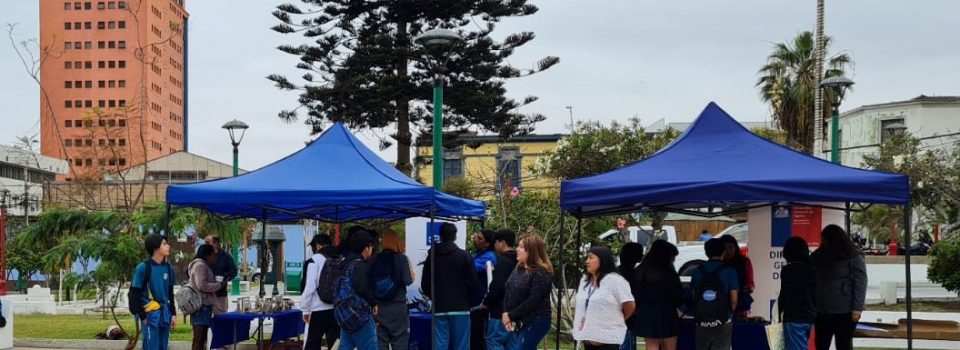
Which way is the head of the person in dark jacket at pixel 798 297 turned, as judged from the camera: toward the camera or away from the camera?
away from the camera

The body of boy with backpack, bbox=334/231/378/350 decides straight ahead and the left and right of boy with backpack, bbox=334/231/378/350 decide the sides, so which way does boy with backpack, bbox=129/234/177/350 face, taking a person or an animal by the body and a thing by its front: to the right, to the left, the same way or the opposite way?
to the right

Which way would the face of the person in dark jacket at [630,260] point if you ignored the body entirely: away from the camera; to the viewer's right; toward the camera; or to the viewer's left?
away from the camera

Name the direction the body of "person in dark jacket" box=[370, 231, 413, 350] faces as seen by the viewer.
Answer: away from the camera

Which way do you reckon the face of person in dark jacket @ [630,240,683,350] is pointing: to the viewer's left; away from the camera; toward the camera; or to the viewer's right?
away from the camera

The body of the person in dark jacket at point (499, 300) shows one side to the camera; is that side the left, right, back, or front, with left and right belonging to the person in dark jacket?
left

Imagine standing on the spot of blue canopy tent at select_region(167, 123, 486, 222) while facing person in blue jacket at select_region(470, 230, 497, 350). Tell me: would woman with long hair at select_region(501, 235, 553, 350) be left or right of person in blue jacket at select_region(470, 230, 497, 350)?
right

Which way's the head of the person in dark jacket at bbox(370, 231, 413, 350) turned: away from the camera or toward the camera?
away from the camera

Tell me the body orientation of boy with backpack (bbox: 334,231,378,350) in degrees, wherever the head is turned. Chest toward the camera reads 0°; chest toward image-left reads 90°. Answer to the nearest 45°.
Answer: approximately 225°

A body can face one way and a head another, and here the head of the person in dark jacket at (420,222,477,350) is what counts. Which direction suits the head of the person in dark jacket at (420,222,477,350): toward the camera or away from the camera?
away from the camera

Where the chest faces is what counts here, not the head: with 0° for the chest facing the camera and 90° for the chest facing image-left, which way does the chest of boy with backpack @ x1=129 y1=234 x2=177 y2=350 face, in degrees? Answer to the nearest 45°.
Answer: approximately 315°

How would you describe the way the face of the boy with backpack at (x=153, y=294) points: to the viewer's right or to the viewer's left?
to the viewer's right
